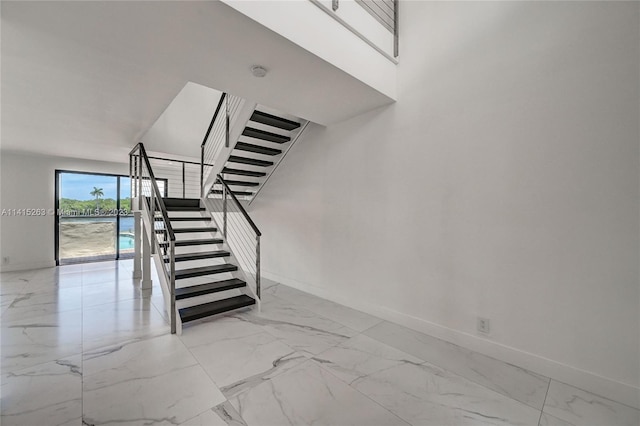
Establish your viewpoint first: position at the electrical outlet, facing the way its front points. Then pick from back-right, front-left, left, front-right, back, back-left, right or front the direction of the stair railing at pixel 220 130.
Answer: front-right

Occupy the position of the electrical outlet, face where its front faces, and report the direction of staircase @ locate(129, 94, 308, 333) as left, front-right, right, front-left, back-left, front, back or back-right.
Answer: front-right

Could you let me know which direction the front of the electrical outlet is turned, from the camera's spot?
facing the viewer and to the left of the viewer

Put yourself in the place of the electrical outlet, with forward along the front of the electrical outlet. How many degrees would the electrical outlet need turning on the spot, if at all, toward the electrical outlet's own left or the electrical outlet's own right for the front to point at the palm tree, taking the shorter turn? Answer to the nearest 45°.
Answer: approximately 45° to the electrical outlet's own right
